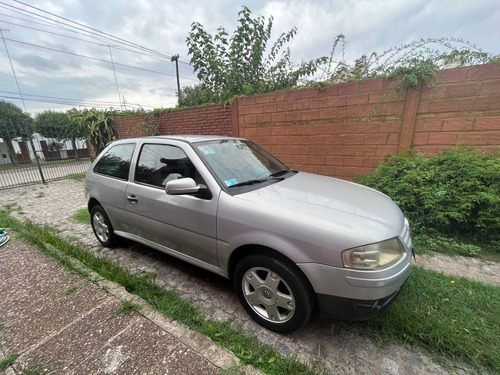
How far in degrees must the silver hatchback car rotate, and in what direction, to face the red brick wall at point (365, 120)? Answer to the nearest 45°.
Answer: approximately 90° to its left

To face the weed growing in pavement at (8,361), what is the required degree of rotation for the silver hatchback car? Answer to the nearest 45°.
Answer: approximately 135° to its right

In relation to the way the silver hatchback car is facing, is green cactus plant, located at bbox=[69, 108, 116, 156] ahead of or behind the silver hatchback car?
behind

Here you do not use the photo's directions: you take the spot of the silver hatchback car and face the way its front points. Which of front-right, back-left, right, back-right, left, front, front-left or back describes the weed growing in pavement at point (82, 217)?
back

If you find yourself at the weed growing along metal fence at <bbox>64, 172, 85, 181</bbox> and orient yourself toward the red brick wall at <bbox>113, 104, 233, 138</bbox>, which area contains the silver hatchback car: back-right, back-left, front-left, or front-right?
front-right

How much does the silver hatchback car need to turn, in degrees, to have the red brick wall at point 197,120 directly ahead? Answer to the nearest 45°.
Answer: approximately 135° to its left

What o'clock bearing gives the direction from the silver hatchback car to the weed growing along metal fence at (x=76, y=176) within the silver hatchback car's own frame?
The weed growing along metal fence is roughly at 6 o'clock from the silver hatchback car.

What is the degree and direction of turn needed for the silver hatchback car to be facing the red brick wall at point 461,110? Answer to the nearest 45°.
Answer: approximately 90° to its left

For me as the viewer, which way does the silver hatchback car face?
facing the viewer and to the right of the viewer

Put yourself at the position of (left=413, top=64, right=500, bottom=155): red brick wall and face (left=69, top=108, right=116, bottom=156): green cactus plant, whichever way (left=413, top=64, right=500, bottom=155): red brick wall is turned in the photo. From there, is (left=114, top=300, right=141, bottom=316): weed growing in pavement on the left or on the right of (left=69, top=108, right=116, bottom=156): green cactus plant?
left
